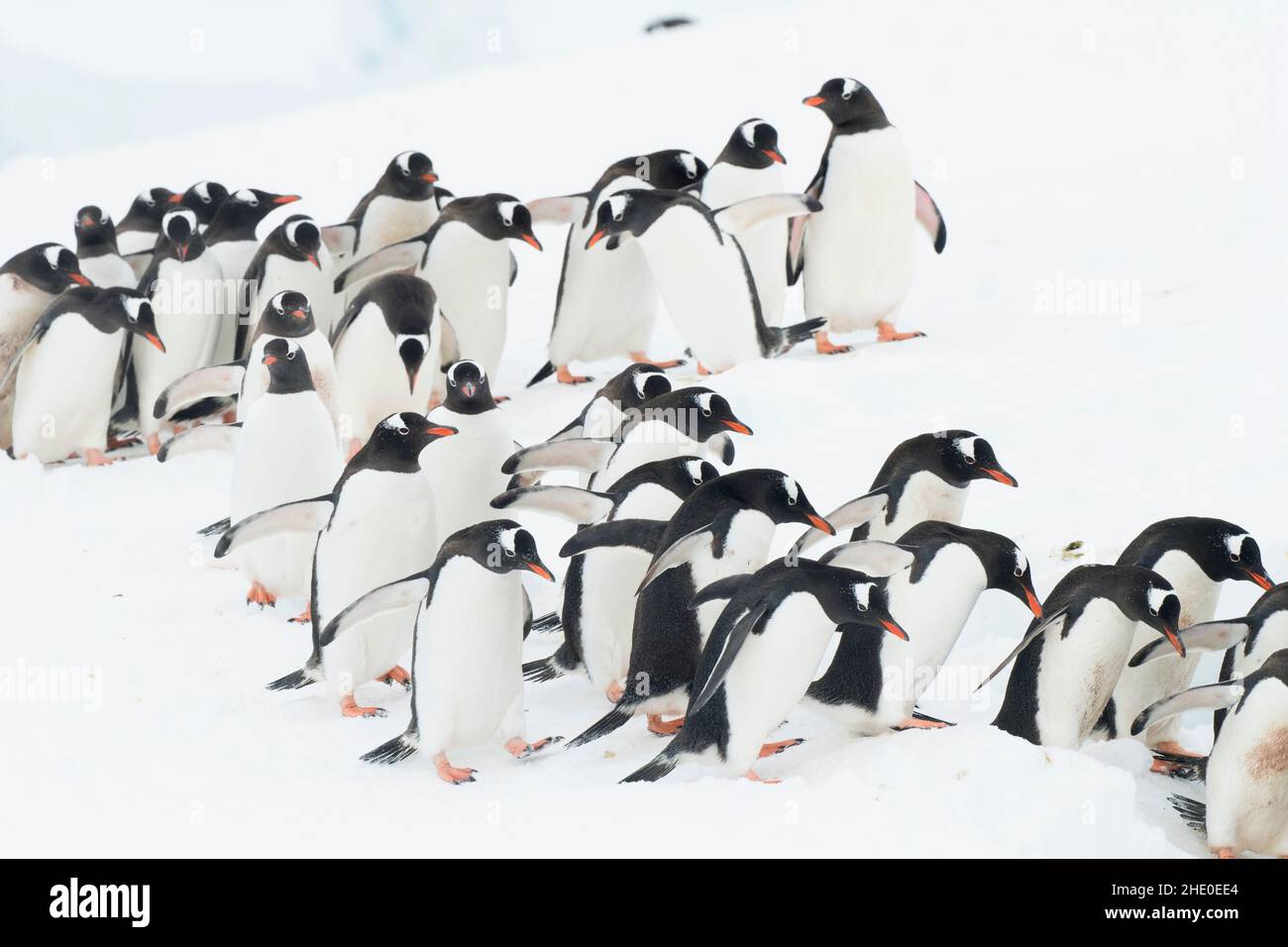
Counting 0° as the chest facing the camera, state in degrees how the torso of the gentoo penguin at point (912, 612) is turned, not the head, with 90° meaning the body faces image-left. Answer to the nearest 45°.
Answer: approximately 270°

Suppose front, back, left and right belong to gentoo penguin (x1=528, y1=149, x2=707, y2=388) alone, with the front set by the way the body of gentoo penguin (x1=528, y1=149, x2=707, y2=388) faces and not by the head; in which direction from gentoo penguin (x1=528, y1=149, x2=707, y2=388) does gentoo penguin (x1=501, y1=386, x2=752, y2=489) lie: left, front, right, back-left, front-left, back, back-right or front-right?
front-right

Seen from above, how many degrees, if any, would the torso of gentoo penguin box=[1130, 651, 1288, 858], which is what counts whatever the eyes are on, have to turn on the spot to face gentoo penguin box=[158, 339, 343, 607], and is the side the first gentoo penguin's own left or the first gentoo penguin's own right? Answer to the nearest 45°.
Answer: approximately 135° to the first gentoo penguin's own right

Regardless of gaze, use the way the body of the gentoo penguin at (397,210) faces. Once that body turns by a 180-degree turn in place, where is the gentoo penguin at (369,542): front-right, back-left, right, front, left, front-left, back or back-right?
back-left

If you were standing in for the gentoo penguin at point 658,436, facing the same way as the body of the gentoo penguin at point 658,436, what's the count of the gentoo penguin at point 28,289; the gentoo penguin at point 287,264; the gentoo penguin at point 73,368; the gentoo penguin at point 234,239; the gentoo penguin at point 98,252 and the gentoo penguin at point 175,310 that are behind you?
6

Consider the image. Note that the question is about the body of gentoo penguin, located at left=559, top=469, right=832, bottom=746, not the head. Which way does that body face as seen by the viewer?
to the viewer's right

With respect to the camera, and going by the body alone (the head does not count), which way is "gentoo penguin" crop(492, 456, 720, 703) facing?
to the viewer's right

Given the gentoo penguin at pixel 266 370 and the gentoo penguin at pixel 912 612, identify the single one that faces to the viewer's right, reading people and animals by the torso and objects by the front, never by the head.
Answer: the gentoo penguin at pixel 912 612

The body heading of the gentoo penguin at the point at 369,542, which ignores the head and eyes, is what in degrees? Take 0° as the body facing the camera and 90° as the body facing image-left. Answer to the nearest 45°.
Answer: approximately 315°

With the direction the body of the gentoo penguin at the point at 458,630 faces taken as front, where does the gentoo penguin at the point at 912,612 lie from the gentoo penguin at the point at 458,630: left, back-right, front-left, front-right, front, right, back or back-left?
front-left

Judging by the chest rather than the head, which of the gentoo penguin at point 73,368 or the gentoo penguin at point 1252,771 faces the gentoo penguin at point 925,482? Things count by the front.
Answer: the gentoo penguin at point 73,368

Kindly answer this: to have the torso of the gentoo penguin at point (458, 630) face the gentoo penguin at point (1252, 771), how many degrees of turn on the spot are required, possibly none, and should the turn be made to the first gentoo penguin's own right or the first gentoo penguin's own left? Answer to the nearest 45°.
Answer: approximately 45° to the first gentoo penguin's own left

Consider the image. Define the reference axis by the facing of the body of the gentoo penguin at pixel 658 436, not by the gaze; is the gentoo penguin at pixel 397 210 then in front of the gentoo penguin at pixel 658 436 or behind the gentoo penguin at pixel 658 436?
behind

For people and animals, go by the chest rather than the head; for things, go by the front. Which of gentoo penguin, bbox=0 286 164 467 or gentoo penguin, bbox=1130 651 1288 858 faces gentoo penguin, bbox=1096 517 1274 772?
gentoo penguin, bbox=0 286 164 467
